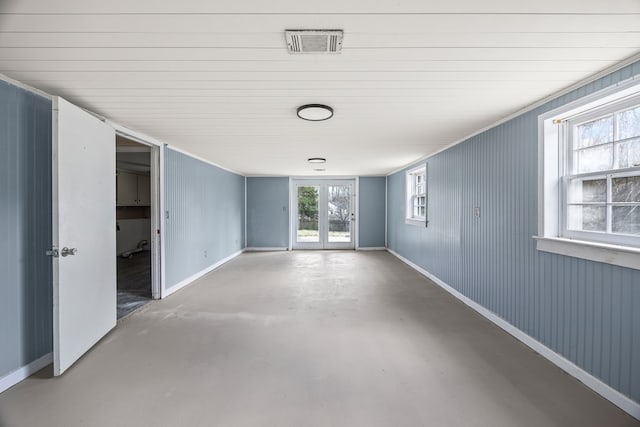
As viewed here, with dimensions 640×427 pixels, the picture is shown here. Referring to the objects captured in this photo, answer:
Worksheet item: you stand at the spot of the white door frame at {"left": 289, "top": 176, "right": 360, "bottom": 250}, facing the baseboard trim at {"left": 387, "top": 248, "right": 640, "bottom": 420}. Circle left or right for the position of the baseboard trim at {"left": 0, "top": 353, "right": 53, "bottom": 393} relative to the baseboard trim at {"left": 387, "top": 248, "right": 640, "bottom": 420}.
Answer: right

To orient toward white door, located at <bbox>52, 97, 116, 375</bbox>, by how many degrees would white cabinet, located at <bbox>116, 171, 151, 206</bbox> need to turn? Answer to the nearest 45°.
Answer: approximately 45° to its right

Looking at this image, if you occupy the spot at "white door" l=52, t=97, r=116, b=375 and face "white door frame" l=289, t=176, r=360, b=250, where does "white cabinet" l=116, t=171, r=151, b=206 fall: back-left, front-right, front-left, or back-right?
front-left

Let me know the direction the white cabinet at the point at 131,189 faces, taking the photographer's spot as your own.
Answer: facing the viewer and to the right of the viewer

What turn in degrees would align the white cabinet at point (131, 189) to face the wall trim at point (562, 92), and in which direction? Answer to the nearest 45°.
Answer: approximately 45° to its right

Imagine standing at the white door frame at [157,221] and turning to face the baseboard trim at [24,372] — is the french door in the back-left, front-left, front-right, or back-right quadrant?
back-left

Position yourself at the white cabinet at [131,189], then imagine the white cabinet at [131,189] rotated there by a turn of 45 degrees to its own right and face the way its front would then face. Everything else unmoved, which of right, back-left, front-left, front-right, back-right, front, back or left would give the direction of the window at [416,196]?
front-left

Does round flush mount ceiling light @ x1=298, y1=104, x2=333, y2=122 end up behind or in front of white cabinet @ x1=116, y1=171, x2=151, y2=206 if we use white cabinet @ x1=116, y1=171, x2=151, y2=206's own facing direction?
in front

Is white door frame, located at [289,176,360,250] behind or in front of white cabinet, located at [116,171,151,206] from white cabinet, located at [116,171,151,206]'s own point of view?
in front

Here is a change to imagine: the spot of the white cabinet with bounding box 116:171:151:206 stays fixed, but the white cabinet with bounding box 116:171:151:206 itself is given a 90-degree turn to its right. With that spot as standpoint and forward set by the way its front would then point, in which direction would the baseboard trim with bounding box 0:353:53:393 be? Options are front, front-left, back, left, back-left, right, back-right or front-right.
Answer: front-left

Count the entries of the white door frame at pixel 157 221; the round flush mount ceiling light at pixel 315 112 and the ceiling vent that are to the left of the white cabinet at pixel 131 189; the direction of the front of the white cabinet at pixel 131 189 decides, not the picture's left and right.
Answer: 0

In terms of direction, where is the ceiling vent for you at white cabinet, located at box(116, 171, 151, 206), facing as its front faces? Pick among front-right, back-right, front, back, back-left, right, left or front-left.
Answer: front-right

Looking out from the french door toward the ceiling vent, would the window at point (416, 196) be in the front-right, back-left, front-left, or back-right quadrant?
front-left

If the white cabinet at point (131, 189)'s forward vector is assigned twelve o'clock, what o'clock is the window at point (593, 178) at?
The window is roughly at 1 o'clock from the white cabinet.

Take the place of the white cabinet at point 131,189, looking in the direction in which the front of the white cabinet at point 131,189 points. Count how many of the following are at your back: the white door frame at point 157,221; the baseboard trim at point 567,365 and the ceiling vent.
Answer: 0
